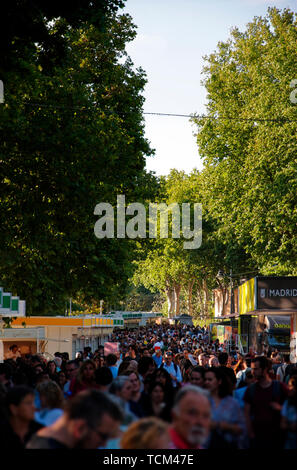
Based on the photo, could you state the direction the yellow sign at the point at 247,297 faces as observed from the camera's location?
facing the viewer and to the left of the viewer

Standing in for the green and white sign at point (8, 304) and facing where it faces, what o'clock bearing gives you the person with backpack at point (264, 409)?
The person with backpack is roughly at 1 o'clock from the green and white sign.

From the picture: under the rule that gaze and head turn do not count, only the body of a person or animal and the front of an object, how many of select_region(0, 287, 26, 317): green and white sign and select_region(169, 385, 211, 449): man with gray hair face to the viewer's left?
0

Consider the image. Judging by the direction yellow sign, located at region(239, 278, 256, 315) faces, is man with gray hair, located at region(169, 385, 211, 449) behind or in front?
in front

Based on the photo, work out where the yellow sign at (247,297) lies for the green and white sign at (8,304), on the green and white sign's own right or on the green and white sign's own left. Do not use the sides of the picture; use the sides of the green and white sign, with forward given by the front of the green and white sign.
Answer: on the green and white sign's own left

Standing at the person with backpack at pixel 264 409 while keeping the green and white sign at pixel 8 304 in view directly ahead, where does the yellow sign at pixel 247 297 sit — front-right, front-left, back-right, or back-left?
front-right

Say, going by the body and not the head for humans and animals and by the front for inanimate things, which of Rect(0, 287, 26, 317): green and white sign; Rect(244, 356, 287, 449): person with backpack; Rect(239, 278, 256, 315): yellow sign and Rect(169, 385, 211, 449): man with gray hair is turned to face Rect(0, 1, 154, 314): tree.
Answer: the yellow sign

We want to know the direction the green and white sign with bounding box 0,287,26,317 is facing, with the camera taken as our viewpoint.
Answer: facing the viewer and to the right of the viewer

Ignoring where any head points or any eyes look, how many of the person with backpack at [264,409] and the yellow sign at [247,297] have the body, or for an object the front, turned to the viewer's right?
0

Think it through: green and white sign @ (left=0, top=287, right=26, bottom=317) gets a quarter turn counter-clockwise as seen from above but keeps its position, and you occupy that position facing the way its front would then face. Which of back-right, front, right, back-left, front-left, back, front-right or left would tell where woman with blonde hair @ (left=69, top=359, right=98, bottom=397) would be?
back-right

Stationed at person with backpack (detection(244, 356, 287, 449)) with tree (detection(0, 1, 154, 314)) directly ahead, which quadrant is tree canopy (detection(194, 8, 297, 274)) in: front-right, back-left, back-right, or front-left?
front-right
